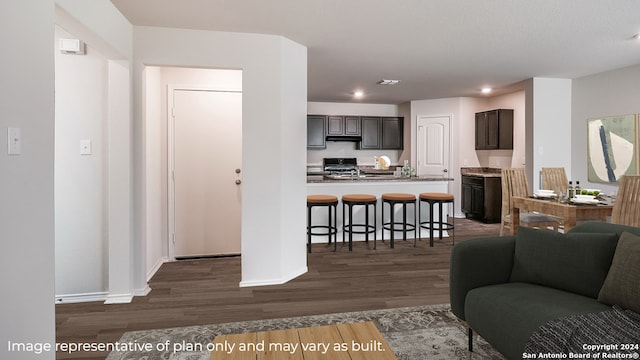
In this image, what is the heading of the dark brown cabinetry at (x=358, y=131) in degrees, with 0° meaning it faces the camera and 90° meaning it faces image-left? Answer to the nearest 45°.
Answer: approximately 0°

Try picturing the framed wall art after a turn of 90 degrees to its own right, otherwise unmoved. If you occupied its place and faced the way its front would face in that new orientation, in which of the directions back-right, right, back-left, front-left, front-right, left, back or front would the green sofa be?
back-left

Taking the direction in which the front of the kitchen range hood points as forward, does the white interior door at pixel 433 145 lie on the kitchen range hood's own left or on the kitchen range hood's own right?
on the kitchen range hood's own left

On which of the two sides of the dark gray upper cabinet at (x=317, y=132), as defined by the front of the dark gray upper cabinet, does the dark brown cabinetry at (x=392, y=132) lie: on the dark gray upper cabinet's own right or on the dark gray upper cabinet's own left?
on the dark gray upper cabinet's own left

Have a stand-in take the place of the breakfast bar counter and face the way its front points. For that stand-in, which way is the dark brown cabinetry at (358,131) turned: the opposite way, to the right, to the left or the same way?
the same way

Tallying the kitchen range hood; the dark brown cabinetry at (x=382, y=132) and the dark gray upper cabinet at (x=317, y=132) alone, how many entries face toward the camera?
3

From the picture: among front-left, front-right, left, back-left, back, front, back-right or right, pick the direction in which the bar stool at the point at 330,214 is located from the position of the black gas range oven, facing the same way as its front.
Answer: front

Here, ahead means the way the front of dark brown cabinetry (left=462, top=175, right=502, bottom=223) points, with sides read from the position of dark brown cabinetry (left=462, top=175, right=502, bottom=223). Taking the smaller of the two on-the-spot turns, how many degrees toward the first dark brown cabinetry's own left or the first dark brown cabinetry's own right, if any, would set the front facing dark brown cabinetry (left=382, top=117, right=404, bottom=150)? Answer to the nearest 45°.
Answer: approximately 90° to the first dark brown cabinetry's own right

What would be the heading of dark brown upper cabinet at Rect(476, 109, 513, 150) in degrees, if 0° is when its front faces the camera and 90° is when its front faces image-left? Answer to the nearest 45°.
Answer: approximately 45°

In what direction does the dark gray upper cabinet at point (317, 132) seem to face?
toward the camera

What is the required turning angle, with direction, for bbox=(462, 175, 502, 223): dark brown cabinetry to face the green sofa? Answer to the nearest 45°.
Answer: approximately 45° to its left

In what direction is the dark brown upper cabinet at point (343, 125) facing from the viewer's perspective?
toward the camera

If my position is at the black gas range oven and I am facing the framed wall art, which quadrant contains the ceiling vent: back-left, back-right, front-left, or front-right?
front-right

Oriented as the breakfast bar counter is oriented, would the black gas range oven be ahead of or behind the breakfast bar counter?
behind

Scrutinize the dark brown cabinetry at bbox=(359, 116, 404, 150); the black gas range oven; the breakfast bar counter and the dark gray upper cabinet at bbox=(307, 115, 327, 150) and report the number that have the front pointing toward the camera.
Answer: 4

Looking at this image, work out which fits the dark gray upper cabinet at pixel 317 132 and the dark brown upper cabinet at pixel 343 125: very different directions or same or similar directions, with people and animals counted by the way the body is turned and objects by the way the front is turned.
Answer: same or similar directions
